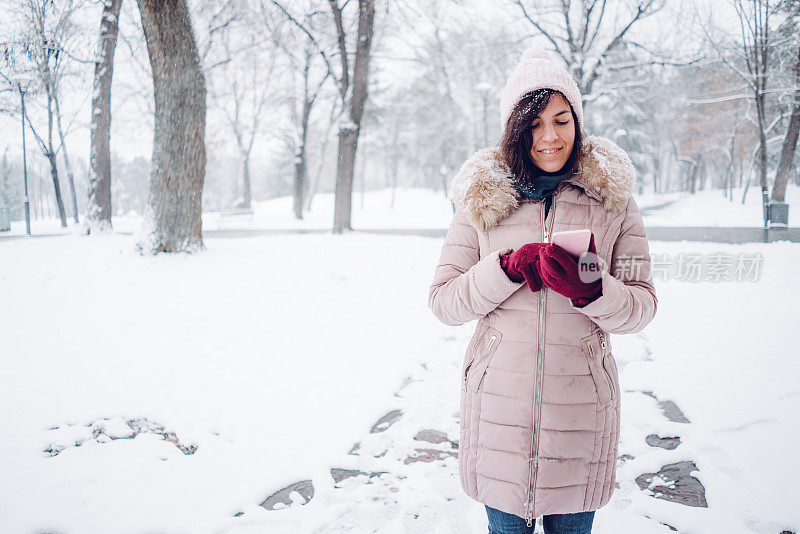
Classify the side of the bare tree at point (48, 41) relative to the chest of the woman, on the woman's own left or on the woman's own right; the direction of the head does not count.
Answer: on the woman's own right

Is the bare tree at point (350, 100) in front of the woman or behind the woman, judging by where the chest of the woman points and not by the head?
behind

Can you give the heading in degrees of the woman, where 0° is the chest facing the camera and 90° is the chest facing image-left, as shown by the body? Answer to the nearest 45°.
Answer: approximately 0°

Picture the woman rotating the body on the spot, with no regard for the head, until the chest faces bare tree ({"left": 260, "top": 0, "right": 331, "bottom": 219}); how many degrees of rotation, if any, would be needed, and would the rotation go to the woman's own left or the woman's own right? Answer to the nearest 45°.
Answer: approximately 135° to the woman's own right

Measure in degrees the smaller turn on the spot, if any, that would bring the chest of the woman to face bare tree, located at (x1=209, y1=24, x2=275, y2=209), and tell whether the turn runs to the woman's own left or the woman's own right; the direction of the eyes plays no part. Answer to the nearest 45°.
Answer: approximately 135° to the woman's own right

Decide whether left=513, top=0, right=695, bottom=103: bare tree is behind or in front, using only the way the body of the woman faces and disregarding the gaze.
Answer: behind
